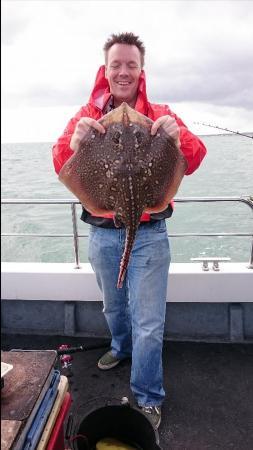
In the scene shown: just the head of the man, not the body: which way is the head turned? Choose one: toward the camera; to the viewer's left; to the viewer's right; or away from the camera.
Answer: toward the camera

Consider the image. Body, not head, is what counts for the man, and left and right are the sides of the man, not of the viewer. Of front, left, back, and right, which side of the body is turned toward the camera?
front
